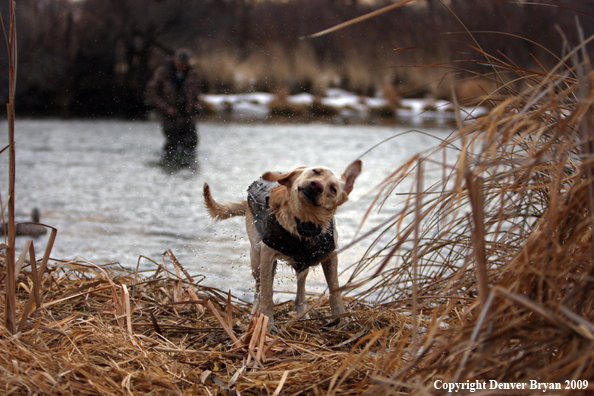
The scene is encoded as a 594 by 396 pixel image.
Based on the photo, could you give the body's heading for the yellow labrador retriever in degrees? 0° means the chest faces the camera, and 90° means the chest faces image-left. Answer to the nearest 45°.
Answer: approximately 315°

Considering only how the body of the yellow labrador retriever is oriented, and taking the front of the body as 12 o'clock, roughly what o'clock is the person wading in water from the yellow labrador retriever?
The person wading in water is roughly at 7 o'clock from the yellow labrador retriever.
